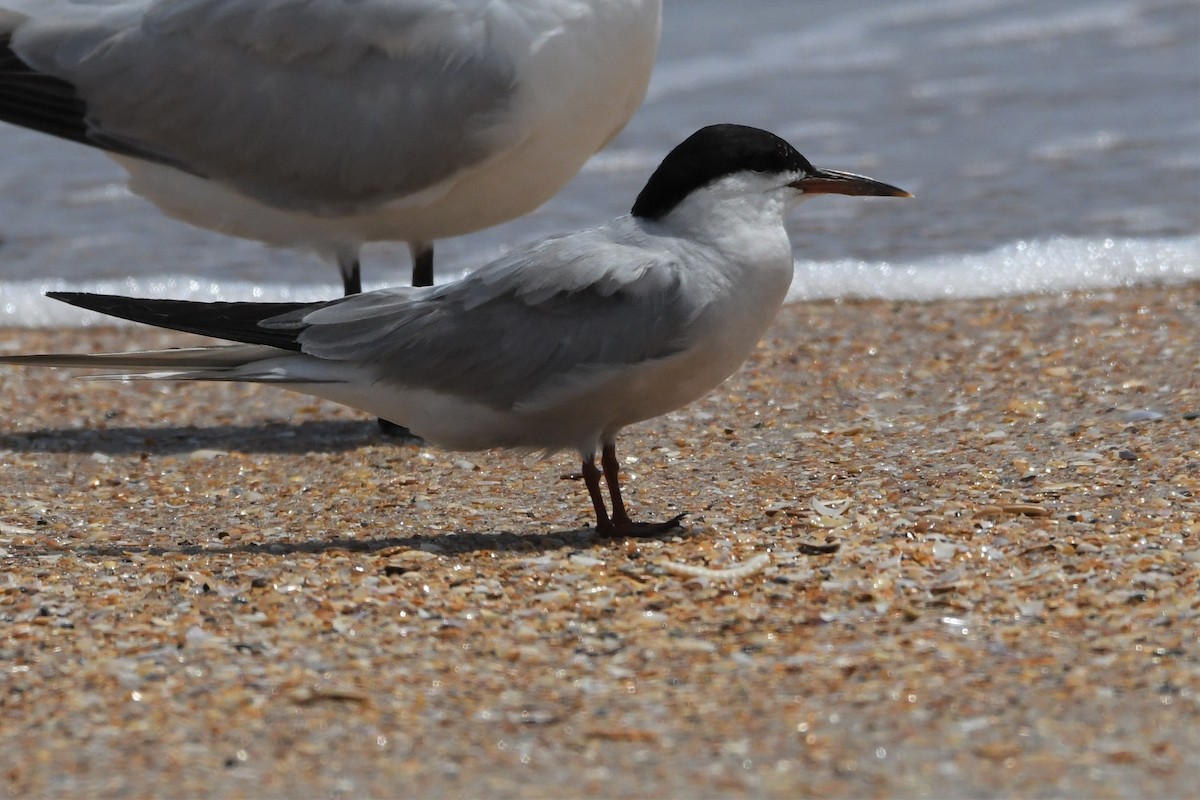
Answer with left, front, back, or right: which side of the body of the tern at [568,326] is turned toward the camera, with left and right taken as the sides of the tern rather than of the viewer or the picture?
right

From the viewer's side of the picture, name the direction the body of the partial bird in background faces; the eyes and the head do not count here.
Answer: to the viewer's right

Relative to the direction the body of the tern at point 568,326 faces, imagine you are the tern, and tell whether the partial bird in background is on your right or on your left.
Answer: on your left

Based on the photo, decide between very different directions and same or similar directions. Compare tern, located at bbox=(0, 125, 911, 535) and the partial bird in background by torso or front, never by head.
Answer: same or similar directions

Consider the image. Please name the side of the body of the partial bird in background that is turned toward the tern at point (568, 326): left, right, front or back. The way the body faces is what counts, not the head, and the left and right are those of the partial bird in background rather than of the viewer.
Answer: right

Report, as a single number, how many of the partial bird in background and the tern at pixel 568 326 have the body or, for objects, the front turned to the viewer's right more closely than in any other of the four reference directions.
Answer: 2
